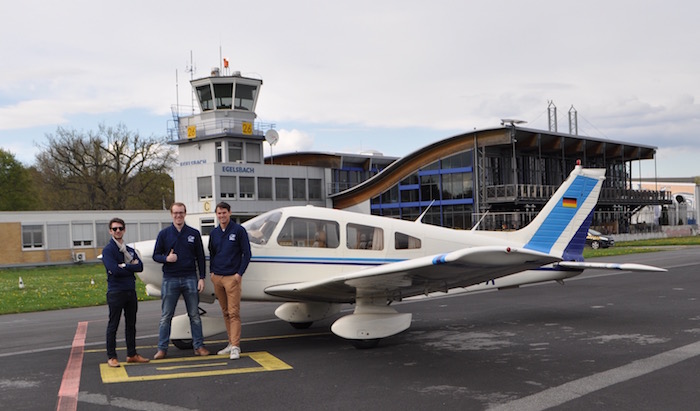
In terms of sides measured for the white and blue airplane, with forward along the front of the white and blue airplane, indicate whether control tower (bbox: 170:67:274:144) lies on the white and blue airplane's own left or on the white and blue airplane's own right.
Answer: on the white and blue airplane's own right

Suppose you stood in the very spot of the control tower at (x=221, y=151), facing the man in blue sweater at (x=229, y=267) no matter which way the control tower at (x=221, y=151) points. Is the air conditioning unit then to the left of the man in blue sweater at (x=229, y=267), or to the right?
right

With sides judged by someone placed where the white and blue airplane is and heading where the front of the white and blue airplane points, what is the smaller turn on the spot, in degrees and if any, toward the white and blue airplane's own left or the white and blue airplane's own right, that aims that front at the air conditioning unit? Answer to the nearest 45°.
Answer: approximately 90° to the white and blue airplane's own right

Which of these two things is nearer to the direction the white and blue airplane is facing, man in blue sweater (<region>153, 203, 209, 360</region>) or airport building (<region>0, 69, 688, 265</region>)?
the man in blue sweater

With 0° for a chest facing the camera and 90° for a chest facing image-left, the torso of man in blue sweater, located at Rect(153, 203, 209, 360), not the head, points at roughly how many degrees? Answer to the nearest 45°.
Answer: approximately 0°

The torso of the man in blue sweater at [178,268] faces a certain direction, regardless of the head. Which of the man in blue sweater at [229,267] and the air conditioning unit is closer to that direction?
the man in blue sweater

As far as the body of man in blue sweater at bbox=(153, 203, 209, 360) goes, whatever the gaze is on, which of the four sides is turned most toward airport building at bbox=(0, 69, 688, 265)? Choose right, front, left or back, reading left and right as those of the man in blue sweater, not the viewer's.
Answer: back

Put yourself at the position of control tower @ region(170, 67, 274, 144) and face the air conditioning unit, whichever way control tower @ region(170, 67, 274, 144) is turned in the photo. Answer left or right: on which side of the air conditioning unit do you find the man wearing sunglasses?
left

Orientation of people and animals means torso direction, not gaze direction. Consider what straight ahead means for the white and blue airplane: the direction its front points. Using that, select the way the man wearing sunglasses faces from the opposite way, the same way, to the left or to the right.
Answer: to the left

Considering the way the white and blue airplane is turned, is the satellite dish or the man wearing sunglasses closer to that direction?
the man wearing sunglasses

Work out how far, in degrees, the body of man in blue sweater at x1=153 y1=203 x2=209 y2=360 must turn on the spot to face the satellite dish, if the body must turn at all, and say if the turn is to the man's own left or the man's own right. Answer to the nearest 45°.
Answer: approximately 180°

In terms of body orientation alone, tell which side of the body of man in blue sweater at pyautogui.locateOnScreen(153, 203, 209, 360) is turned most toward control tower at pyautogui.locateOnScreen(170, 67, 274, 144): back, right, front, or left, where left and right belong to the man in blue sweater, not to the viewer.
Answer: back
